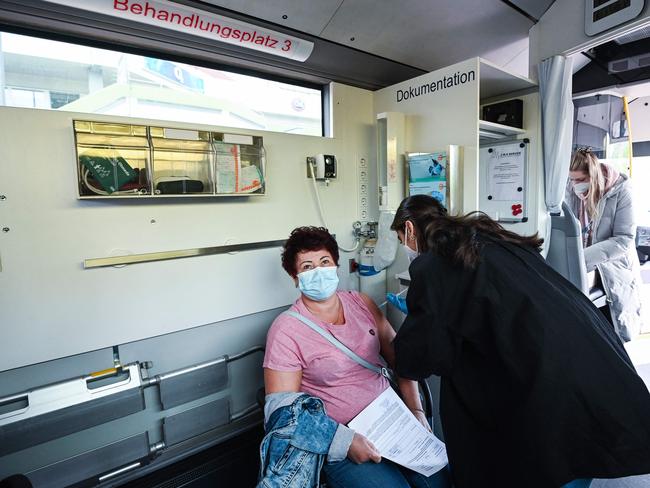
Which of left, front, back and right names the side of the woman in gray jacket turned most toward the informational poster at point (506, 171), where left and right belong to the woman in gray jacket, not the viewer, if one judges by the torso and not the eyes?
front

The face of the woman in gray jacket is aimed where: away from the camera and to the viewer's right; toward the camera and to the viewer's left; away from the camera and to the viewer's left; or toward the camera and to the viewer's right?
toward the camera and to the viewer's left

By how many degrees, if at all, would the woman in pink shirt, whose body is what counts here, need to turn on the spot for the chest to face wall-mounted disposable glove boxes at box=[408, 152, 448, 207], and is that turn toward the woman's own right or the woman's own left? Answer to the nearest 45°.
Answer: approximately 90° to the woman's own left

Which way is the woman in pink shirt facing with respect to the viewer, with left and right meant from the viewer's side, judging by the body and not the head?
facing the viewer and to the right of the viewer

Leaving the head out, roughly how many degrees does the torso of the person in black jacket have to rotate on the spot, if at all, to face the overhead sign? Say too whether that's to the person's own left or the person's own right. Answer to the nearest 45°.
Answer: approximately 45° to the person's own left

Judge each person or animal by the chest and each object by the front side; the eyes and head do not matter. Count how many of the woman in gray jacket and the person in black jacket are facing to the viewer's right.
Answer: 0

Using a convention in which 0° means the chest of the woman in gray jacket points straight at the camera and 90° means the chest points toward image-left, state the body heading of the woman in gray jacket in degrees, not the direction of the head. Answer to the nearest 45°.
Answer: approximately 45°

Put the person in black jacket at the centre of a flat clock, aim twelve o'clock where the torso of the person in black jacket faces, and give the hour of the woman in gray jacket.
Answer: The woman in gray jacket is roughly at 2 o'clock from the person in black jacket.

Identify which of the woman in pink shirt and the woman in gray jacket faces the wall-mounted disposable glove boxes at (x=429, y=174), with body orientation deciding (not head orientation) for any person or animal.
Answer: the woman in gray jacket

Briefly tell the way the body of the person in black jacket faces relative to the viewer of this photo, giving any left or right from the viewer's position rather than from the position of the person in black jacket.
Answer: facing away from the viewer and to the left of the viewer

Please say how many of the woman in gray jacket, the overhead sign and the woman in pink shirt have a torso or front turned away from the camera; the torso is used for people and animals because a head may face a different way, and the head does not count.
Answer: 0

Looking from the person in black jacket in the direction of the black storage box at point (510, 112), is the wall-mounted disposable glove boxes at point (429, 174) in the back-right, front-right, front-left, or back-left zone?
front-left
